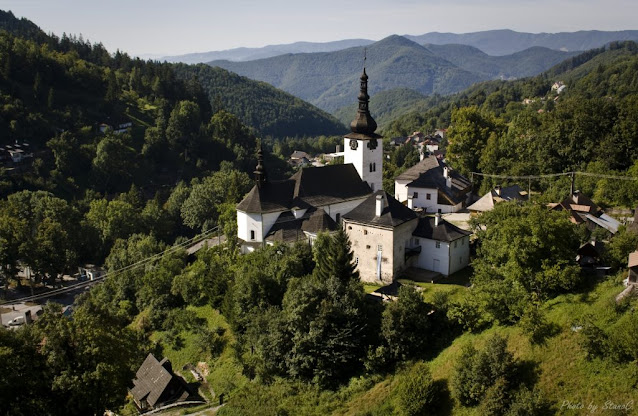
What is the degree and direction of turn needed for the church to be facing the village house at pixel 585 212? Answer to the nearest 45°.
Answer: approximately 45° to its right

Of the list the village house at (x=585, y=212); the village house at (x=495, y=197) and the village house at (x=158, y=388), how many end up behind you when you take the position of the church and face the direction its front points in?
1

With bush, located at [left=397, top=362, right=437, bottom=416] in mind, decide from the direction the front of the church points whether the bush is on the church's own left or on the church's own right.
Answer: on the church's own right

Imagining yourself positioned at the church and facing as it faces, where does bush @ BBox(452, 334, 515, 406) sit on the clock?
The bush is roughly at 4 o'clock from the church.

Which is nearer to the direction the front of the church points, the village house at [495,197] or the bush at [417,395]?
the village house

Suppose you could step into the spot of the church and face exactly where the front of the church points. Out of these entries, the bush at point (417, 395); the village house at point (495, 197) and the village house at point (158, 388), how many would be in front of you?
1

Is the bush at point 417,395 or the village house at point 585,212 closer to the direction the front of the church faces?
the village house

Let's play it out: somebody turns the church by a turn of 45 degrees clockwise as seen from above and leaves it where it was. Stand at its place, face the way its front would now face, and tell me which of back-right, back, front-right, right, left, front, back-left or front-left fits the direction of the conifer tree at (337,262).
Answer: right

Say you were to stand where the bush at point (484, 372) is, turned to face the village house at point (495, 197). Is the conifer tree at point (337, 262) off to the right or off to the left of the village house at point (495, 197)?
left

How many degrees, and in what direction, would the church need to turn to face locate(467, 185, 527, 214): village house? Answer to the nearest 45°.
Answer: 0° — it already faces it

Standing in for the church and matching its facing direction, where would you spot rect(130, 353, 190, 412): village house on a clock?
The village house is roughly at 6 o'clock from the church.
